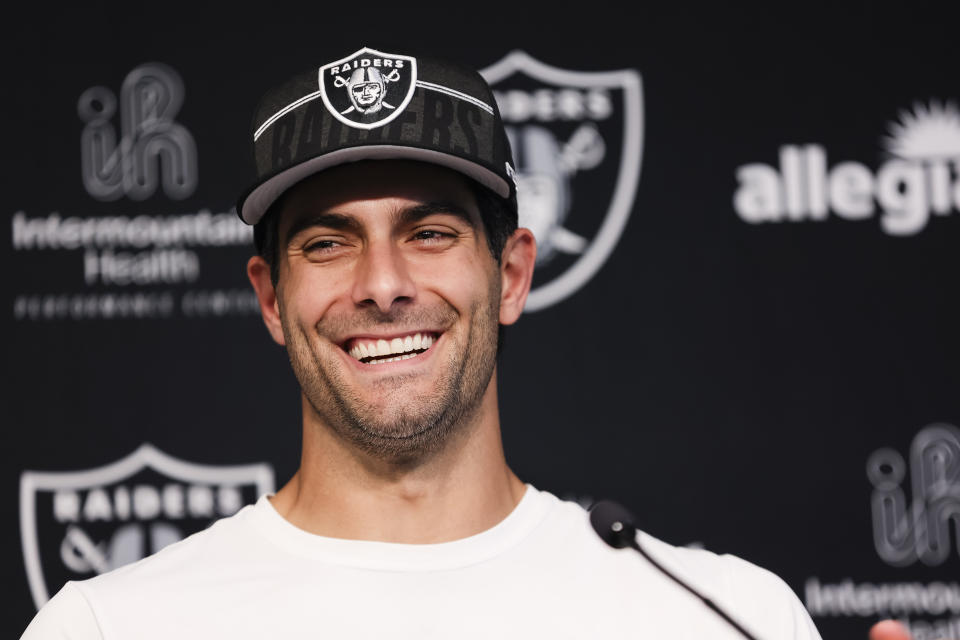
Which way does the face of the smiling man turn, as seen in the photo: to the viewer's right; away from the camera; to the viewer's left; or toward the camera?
toward the camera

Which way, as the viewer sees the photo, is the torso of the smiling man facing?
toward the camera
